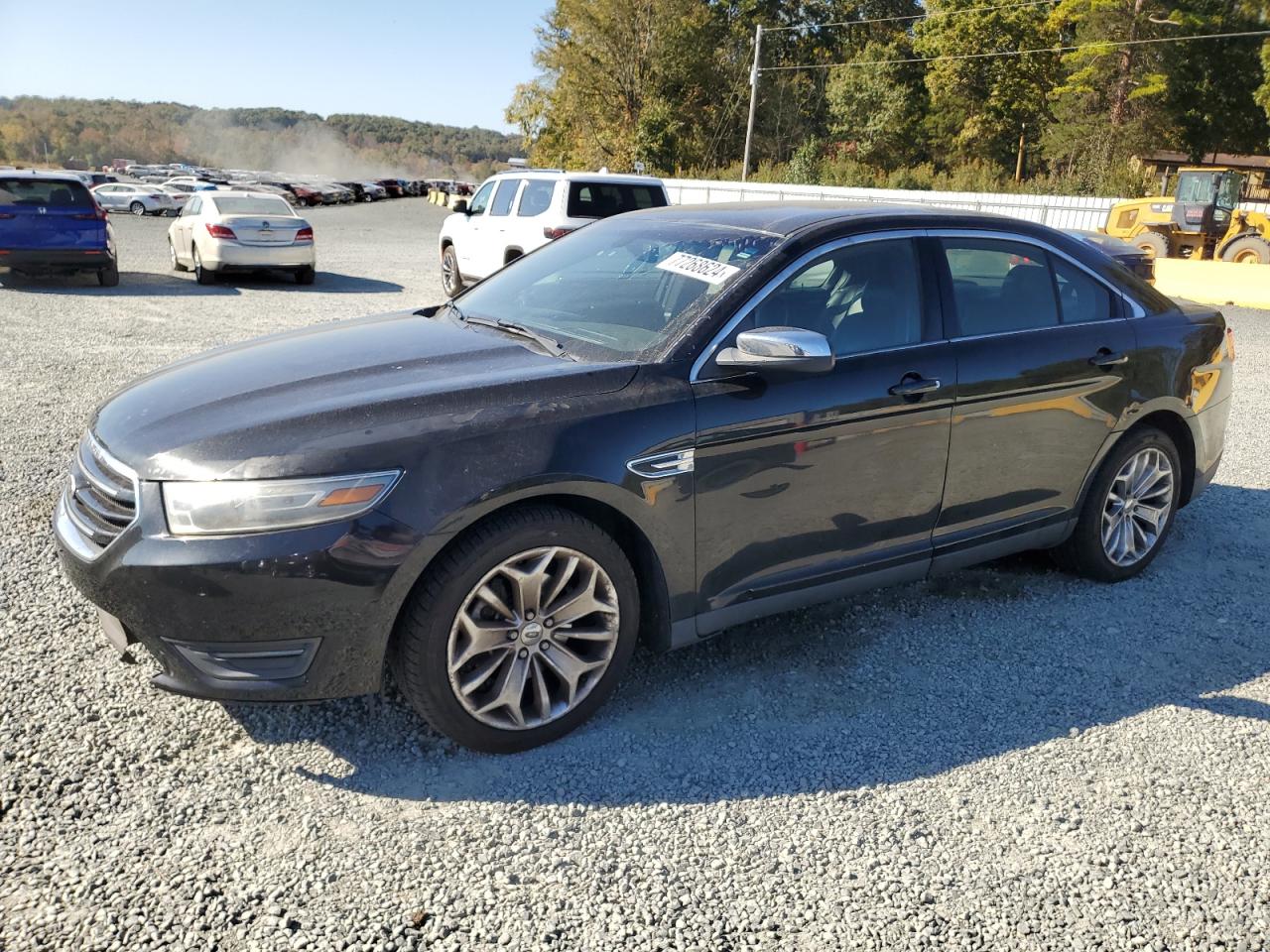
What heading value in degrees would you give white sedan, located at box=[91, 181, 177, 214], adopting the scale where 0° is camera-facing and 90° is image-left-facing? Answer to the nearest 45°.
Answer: approximately 135°

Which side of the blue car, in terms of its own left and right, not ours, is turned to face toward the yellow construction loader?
right

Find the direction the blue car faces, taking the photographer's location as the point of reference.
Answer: facing away from the viewer

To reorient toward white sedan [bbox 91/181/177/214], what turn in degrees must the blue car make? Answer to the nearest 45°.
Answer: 0° — it already faces it

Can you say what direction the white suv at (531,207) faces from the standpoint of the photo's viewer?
facing away from the viewer and to the left of the viewer

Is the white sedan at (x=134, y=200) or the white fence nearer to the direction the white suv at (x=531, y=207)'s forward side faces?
the white sedan

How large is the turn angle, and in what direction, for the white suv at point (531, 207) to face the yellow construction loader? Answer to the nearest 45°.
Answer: approximately 90° to its right
